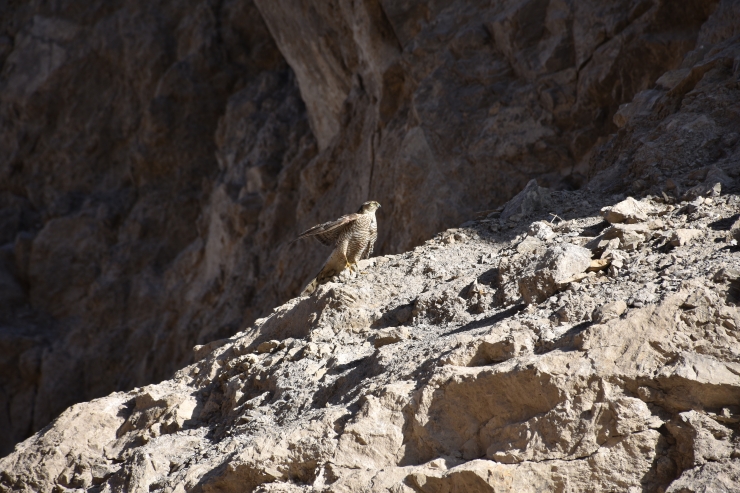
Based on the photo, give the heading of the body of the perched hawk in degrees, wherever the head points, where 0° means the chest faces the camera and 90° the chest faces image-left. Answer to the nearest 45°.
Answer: approximately 315°

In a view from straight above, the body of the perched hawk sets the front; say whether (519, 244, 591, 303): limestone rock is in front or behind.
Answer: in front

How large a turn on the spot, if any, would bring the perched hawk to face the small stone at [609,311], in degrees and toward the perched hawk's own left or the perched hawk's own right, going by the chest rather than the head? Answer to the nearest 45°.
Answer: approximately 45° to the perched hawk's own right

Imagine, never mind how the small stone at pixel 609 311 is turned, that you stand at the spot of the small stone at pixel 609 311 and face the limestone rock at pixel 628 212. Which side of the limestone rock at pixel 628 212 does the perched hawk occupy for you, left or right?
left

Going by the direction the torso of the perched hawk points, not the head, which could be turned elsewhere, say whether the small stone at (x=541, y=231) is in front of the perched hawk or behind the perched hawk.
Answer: in front

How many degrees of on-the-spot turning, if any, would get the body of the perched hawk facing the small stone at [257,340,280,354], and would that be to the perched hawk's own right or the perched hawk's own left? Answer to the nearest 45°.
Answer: approximately 90° to the perched hawk's own right
